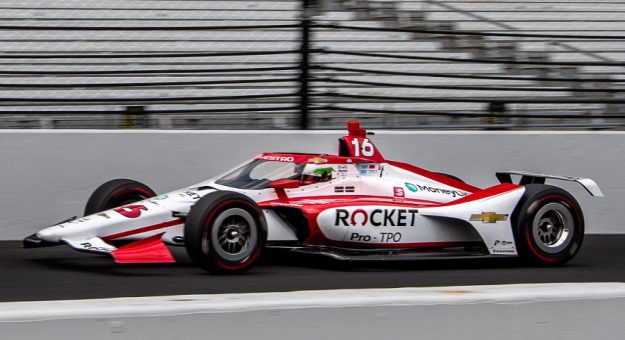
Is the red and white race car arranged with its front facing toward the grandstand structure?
no

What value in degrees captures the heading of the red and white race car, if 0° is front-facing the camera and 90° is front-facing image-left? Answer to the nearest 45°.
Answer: approximately 45°
